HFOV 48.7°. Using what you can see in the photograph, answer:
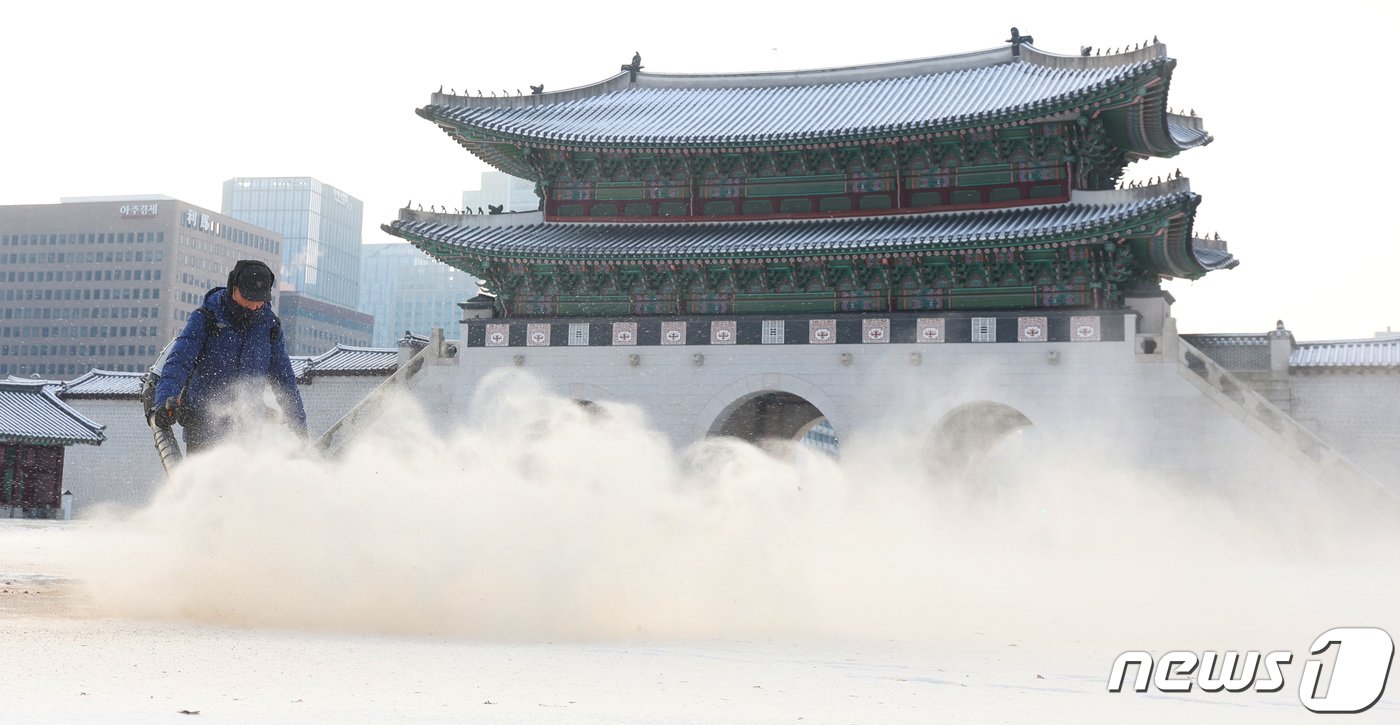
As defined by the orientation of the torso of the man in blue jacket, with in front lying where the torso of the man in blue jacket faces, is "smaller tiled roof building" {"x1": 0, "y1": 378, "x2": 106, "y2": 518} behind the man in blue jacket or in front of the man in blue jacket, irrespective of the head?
behind

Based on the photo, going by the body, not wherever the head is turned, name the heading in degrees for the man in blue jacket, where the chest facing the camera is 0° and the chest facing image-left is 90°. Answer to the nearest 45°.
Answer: approximately 315°

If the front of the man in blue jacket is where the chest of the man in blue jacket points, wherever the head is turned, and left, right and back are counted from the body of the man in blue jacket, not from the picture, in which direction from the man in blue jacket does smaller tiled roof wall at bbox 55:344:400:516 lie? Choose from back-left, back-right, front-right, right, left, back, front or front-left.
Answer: back-left

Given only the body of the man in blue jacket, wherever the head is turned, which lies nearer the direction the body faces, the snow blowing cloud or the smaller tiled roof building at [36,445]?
the snow blowing cloud

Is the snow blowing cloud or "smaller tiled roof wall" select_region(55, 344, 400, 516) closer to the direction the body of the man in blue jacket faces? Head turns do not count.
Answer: the snow blowing cloud
